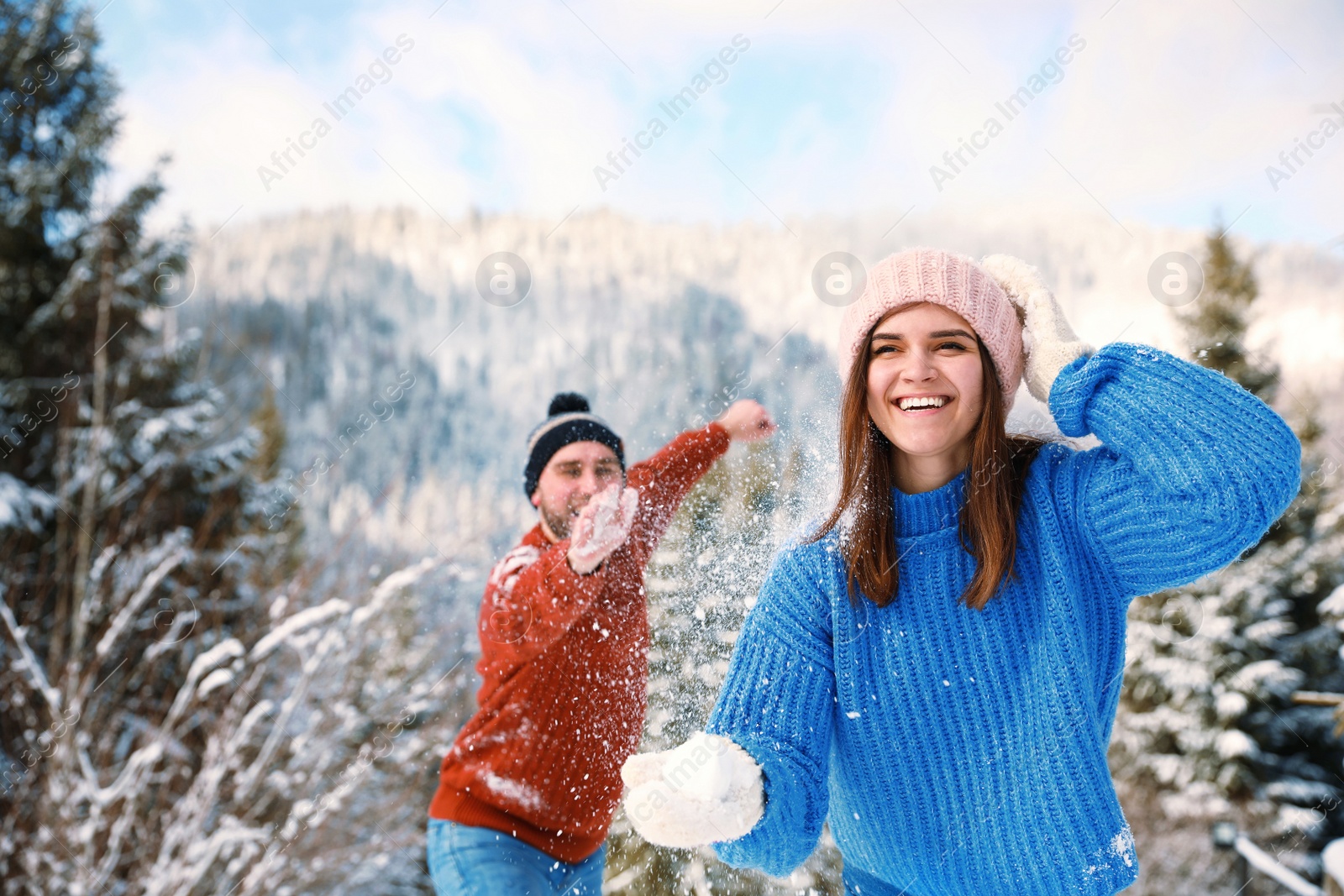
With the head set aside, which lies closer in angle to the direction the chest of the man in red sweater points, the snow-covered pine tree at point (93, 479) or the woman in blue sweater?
the woman in blue sweater

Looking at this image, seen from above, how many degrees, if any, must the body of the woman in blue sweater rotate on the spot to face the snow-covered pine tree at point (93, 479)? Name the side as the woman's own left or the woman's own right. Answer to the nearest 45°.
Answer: approximately 135° to the woman's own right

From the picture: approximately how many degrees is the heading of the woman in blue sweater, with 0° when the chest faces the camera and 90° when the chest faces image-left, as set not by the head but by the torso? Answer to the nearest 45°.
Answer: approximately 0°

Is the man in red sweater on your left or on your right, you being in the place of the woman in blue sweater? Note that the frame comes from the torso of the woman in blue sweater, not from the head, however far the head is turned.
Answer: on your right

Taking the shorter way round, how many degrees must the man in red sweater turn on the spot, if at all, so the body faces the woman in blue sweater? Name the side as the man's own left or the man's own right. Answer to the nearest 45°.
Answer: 0° — they already face them

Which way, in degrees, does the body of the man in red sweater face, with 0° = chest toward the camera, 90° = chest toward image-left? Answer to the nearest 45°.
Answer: approximately 315°

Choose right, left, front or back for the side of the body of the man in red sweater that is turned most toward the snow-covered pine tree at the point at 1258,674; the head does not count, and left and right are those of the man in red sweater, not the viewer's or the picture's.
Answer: left
